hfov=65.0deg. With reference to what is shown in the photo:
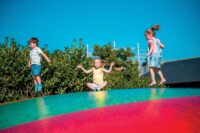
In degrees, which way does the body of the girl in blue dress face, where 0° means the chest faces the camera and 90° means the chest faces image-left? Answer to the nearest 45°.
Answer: approximately 45°
